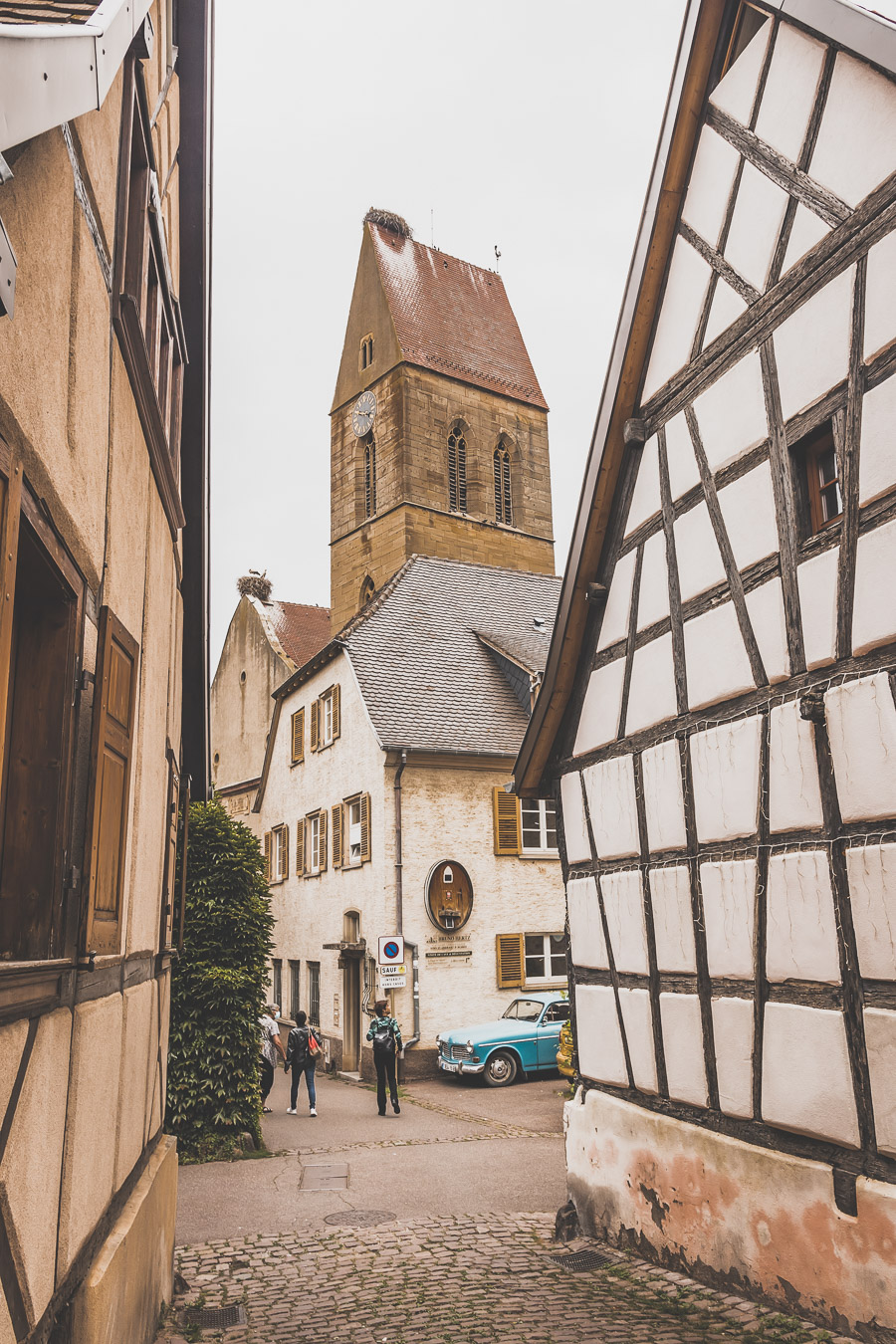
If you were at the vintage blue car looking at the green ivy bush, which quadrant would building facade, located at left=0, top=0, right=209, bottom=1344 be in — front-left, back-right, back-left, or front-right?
front-left

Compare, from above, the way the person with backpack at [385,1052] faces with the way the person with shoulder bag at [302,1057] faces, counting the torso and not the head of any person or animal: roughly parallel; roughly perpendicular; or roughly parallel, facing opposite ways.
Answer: roughly parallel

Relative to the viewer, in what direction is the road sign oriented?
toward the camera

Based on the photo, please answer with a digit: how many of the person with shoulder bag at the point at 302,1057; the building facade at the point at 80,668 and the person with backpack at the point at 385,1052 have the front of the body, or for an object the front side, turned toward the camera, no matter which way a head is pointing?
0

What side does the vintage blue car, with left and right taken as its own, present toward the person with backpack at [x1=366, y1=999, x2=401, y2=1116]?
front

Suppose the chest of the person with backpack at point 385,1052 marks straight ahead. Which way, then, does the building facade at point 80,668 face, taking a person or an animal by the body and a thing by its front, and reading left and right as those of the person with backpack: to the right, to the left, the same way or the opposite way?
to the right

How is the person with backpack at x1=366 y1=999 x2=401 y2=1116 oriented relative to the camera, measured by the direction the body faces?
away from the camera

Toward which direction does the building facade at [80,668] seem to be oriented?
to the viewer's right

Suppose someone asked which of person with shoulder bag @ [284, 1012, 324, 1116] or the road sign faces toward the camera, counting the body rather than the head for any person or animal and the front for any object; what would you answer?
the road sign

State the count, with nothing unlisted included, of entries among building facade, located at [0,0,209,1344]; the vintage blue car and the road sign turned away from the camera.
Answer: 0

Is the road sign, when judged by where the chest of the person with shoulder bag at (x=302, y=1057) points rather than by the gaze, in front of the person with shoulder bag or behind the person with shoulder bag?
in front

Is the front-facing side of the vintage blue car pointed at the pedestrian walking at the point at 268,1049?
yes

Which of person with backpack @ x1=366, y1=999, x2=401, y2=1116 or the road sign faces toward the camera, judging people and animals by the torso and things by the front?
the road sign

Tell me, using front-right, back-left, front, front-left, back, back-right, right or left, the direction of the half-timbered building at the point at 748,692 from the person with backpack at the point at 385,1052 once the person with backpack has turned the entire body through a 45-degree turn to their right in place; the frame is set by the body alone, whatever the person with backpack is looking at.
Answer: back-right

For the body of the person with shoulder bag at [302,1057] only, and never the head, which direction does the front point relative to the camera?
away from the camera

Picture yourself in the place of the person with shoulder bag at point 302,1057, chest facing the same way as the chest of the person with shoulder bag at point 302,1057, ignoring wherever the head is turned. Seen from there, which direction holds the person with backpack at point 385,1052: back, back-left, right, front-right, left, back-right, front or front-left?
right

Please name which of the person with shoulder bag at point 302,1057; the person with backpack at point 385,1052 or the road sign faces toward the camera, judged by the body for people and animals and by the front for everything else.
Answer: the road sign

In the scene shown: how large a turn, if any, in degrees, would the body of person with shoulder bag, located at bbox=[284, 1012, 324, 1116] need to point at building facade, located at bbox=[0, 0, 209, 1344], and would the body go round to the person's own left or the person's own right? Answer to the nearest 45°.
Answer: approximately 180°

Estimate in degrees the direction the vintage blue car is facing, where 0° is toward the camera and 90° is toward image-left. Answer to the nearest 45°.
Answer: approximately 45°
